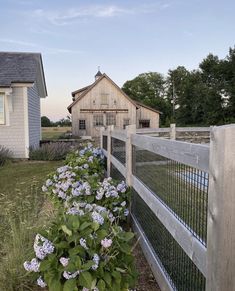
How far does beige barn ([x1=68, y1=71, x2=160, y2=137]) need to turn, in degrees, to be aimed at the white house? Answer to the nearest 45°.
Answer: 0° — it already faces it

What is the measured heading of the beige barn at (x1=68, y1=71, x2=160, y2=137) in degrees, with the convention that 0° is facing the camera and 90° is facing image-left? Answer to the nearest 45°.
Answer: approximately 0°

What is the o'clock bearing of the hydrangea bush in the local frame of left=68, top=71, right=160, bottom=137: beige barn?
The hydrangea bush is roughly at 12 o'clock from the beige barn.
